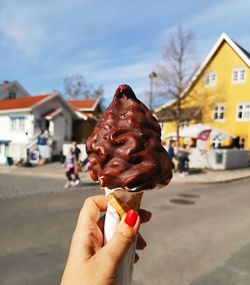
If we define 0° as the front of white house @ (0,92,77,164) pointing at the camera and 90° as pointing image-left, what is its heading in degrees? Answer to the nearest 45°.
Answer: approximately 315°

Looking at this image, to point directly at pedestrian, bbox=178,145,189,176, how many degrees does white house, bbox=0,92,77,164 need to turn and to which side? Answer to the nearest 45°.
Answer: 0° — it already faces them

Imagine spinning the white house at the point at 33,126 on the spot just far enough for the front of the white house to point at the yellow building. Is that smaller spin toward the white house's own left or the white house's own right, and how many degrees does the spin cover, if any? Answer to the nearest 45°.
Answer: approximately 45° to the white house's own left

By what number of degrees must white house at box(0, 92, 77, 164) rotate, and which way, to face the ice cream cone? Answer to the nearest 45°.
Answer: approximately 45° to its right
